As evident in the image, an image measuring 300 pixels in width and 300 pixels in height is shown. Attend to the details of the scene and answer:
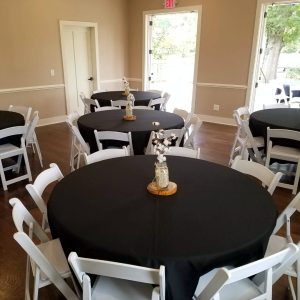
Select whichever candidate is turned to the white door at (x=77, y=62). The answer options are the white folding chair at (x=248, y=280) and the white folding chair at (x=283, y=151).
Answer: the white folding chair at (x=248, y=280)

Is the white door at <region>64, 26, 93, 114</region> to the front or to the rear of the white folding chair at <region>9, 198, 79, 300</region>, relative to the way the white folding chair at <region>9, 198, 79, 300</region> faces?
to the front

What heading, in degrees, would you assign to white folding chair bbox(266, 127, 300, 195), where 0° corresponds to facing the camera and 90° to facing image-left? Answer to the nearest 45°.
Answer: approximately 225°

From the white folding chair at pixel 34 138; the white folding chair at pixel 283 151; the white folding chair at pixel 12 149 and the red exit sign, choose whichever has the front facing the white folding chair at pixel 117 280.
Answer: the red exit sign

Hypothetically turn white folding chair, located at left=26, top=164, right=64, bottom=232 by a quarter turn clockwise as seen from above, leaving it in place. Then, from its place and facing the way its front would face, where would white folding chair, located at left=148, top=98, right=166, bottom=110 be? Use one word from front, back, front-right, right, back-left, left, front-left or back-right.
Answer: back

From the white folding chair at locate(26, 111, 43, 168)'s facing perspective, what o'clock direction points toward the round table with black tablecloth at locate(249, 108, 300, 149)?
The round table with black tablecloth is roughly at 7 o'clock from the white folding chair.

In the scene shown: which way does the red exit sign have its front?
toward the camera

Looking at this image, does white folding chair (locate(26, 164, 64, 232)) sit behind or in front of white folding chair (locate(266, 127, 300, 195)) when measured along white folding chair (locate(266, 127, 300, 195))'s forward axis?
behind

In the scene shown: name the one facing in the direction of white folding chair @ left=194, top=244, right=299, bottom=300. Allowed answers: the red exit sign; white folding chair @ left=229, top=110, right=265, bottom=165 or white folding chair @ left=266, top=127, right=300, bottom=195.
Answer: the red exit sign

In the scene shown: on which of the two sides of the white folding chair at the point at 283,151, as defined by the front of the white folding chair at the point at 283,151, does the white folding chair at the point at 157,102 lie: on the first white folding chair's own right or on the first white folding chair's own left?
on the first white folding chair's own left

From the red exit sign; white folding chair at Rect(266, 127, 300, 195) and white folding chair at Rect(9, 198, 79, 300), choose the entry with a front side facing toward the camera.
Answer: the red exit sign

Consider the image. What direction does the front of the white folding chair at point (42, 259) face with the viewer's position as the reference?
facing away from the viewer and to the right of the viewer

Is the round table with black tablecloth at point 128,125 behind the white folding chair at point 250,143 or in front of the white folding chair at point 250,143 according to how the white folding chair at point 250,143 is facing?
behind

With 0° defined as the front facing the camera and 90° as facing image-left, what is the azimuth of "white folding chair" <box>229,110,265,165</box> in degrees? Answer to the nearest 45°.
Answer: approximately 225°

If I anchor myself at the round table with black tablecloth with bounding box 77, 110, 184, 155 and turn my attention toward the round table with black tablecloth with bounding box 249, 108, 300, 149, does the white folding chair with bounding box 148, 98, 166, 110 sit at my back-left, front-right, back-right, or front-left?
front-left
